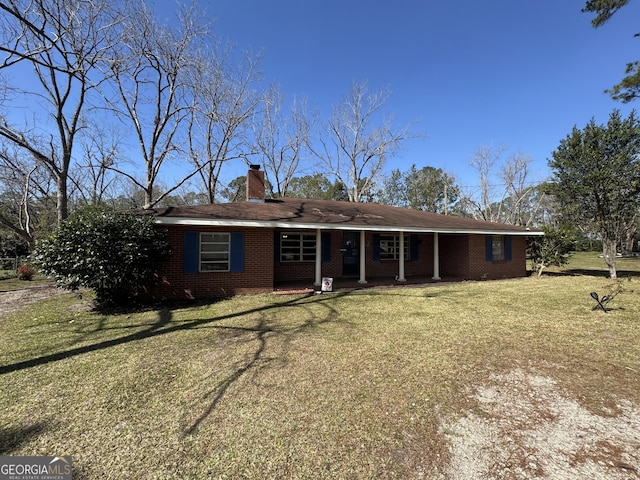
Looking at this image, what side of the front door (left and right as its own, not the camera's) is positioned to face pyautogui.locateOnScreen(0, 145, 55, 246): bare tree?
right

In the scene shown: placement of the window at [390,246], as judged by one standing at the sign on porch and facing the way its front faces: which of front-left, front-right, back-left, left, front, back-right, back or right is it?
back-left

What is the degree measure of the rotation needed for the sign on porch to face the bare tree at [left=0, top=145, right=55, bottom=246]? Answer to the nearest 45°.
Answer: approximately 135° to its right

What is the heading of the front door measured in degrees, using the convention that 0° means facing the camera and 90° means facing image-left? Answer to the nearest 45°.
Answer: approximately 0°

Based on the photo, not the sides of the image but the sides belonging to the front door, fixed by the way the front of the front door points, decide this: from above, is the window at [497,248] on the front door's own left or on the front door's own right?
on the front door's own left

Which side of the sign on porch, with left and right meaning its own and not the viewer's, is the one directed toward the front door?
back

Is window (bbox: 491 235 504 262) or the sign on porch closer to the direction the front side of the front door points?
the sign on porch

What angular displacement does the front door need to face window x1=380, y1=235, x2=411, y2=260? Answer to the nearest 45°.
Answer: approximately 135° to its left

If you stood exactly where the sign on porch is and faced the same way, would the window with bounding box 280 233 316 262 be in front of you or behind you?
behind

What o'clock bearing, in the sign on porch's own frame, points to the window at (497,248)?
The window is roughly at 8 o'clock from the sign on porch.

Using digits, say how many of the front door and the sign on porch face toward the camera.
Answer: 2

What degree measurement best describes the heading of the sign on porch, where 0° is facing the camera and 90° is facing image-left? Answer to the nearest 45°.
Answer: approximately 0°
